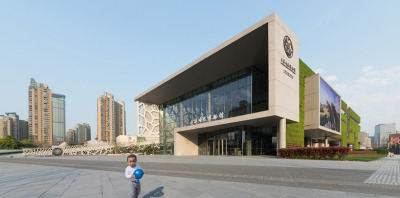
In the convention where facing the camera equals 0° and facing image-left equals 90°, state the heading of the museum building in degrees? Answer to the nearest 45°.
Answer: approximately 45°

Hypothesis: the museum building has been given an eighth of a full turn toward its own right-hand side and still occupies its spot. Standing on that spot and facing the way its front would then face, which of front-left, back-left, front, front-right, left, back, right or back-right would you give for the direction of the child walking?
left
